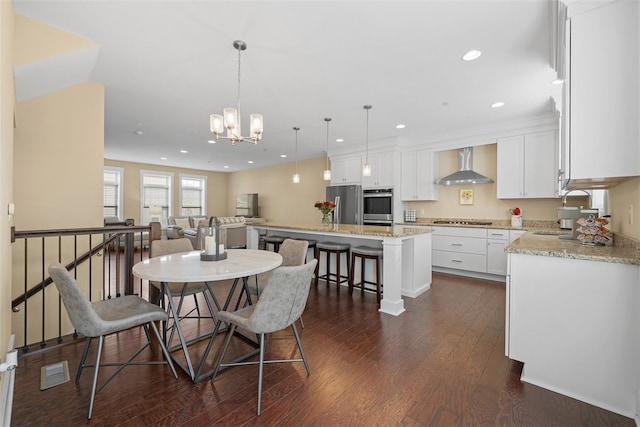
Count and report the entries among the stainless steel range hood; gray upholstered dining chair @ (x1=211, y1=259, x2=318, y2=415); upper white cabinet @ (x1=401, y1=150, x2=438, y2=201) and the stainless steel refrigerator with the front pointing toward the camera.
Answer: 3

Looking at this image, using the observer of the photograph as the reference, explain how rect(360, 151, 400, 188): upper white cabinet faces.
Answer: facing the viewer

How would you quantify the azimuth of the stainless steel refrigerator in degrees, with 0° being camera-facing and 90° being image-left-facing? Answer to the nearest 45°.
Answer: approximately 0°

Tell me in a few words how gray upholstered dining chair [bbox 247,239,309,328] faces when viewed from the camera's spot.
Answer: facing the viewer and to the left of the viewer

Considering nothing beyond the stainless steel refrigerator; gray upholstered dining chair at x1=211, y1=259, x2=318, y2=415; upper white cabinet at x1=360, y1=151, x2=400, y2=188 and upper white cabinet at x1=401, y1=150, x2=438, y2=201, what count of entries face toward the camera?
3

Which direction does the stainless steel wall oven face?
toward the camera

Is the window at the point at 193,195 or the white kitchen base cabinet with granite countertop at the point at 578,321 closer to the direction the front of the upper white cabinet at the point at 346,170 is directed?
the white kitchen base cabinet with granite countertop

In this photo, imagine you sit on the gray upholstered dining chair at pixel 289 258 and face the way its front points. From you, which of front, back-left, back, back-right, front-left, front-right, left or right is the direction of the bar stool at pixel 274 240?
back-right

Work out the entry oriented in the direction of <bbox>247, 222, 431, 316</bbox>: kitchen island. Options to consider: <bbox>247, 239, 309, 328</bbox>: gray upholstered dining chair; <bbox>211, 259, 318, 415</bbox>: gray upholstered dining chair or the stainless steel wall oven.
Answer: the stainless steel wall oven

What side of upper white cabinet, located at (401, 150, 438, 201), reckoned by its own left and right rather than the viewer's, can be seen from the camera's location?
front

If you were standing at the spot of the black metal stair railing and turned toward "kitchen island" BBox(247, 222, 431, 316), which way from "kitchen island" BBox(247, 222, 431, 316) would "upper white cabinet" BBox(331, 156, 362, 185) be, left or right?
left

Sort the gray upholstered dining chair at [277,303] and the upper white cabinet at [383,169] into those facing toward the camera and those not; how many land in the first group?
1

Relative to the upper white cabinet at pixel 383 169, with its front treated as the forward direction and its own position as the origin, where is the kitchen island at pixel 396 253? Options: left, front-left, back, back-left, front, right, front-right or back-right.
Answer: front
